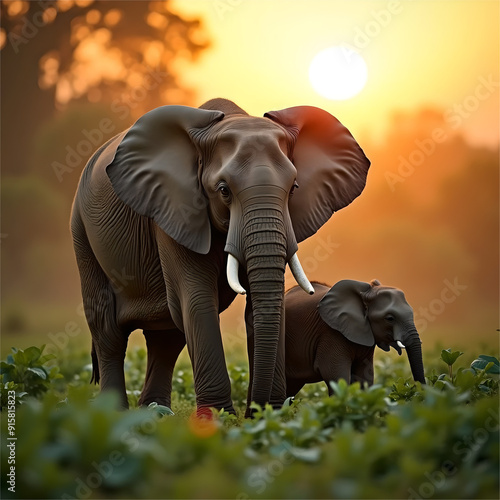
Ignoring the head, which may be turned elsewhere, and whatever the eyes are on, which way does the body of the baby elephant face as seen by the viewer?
to the viewer's right

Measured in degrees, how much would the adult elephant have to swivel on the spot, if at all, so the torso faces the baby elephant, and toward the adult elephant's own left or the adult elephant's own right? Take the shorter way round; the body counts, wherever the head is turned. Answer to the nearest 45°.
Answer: approximately 90° to the adult elephant's own left

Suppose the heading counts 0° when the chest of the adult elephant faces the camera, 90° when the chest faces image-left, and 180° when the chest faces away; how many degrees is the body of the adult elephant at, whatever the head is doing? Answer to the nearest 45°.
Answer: approximately 315°

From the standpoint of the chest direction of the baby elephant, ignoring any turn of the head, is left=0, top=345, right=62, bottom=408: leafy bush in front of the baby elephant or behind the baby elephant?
behind
